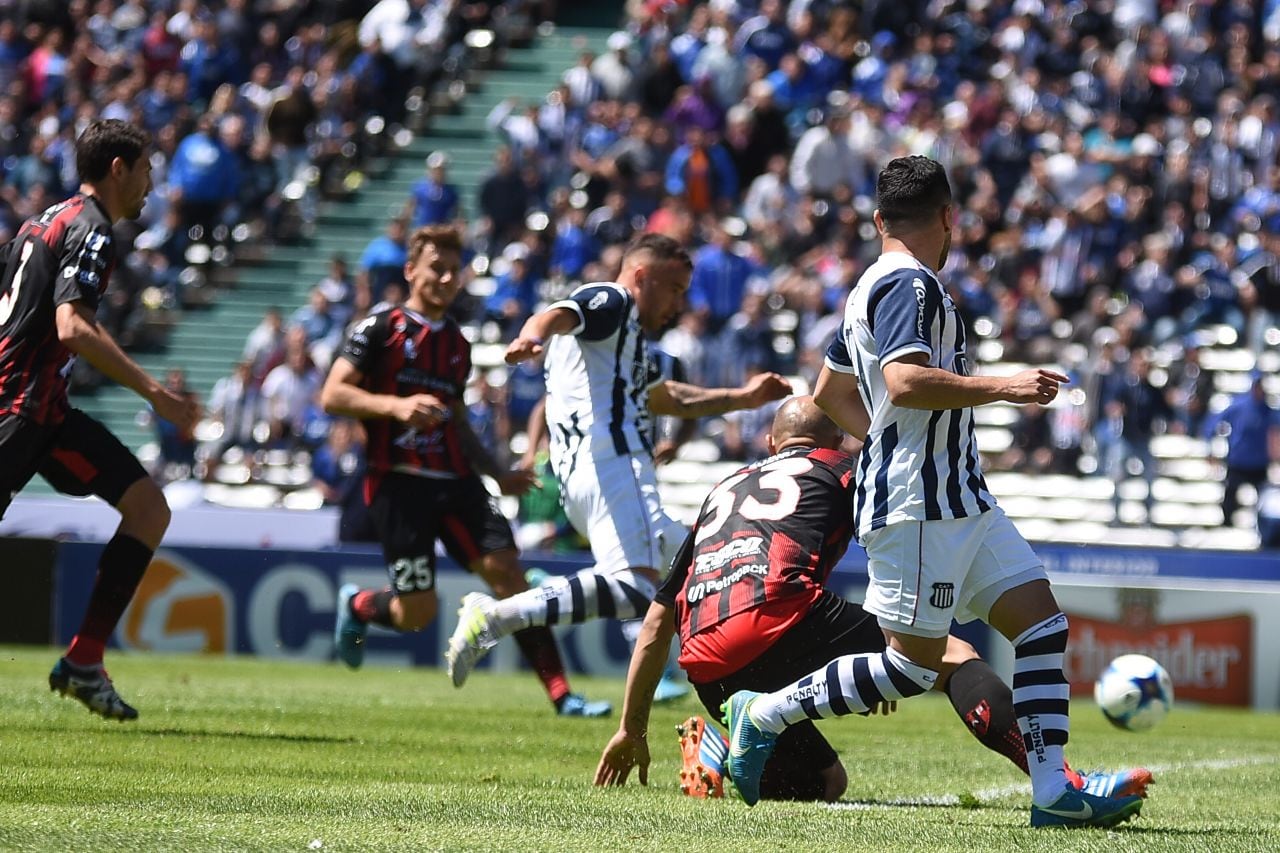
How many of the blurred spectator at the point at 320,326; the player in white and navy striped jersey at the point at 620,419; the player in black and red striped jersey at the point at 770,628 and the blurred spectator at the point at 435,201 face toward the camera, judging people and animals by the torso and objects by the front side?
2

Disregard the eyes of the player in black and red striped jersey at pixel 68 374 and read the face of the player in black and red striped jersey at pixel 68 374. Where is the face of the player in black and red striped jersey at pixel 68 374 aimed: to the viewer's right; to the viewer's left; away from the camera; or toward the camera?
to the viewer's right

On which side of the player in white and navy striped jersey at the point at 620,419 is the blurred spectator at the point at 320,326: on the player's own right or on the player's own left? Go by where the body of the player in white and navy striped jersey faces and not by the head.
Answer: on the player's own left

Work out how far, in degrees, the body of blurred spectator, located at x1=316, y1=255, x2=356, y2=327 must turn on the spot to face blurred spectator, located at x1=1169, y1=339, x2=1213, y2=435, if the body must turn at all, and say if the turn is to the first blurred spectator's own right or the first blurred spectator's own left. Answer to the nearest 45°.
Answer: approximately 45° to the first blurred spectator's own left

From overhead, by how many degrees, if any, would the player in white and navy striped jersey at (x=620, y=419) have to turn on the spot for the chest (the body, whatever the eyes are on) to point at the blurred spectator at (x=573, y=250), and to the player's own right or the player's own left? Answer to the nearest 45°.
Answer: approximately 90° to the player's own left

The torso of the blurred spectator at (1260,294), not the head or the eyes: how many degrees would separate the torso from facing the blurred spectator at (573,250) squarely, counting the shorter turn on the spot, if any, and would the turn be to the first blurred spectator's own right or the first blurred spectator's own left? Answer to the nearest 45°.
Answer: approximately 90° to the first blurred spectator's own right

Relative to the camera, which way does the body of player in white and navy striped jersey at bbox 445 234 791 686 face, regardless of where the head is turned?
to the viewer's right

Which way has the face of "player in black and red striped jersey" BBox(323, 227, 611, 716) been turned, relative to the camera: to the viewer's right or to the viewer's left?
to the viewer's right

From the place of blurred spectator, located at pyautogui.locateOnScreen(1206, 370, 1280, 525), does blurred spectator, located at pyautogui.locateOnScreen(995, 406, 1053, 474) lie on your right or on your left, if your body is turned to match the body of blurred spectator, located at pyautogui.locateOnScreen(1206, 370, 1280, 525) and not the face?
on your right
